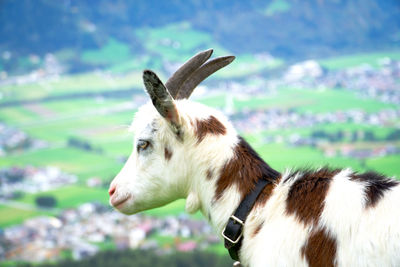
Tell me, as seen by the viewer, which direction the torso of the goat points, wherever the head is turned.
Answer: to the viewer's left
